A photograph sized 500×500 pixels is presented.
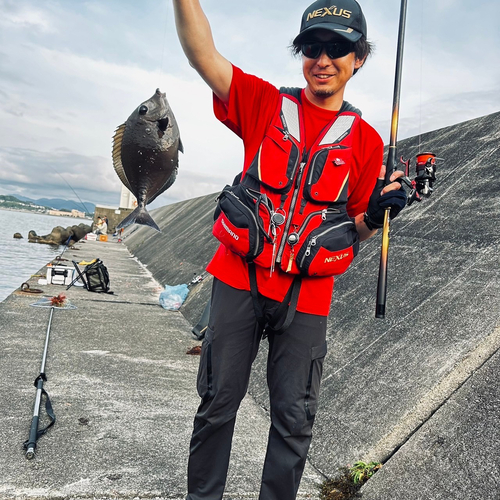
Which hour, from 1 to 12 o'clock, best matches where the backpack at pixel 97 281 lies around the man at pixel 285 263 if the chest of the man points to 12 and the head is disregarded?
The backpack is roughly at 5 o'clock from the man.

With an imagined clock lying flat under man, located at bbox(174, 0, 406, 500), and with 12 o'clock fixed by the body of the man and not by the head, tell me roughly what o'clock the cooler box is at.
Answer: The cooler box is roughly at 5 o'clock from the man.

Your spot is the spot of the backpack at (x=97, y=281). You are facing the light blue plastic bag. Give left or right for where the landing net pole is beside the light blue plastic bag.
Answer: right

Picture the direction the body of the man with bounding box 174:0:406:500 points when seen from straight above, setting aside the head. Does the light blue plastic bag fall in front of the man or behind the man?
behind

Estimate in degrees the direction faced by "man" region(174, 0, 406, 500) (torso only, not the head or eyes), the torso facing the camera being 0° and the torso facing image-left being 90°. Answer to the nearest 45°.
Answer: approximately 0°
